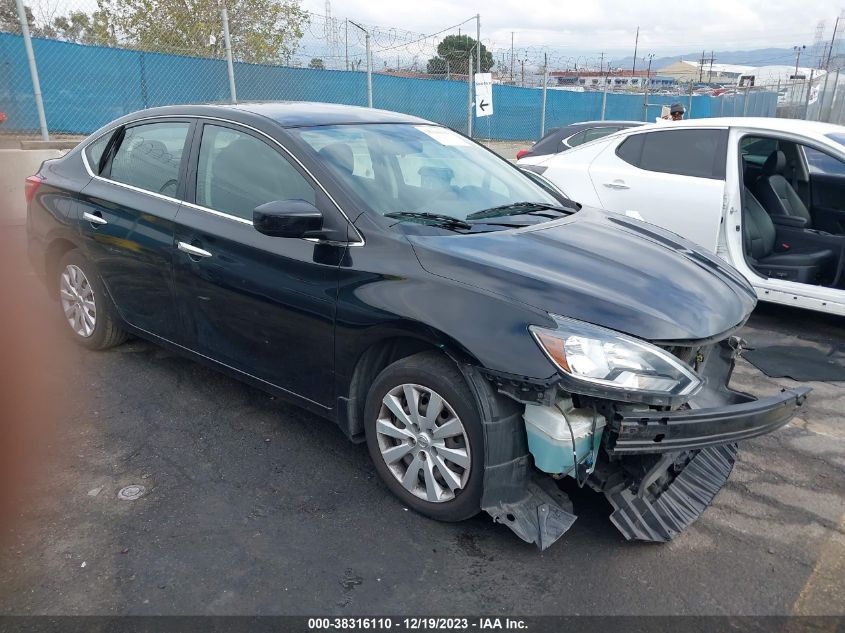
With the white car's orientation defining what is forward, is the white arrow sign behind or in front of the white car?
behind

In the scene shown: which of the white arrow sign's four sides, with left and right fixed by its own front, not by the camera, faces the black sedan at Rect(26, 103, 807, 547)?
front

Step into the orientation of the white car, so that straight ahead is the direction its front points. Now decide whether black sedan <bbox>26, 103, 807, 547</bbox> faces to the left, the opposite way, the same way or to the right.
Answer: the same way

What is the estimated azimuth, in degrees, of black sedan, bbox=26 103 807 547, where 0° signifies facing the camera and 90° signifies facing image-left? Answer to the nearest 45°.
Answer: approximately 315°

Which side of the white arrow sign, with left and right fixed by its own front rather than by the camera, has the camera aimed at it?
front

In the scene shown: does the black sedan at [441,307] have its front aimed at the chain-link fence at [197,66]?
no

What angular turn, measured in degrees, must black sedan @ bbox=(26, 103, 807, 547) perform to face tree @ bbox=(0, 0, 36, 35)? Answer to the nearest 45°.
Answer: approximately 180°

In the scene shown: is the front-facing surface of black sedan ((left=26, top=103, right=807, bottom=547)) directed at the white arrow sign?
no

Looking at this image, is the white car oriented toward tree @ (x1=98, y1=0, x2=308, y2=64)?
no

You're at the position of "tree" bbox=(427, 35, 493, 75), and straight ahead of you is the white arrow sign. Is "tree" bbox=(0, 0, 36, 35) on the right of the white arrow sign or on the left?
right

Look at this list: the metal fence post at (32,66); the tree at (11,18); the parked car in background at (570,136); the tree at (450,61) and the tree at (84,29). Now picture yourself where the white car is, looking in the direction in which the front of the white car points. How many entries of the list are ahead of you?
0

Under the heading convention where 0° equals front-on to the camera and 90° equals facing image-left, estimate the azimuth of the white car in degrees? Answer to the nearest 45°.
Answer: approximately 315°

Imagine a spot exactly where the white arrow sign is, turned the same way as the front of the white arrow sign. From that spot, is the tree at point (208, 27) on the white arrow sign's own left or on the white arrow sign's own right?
on the white arrow sign's own right

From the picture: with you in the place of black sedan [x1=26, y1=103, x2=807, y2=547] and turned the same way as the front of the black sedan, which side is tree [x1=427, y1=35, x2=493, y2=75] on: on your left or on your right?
on your left

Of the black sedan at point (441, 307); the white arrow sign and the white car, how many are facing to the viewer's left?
0

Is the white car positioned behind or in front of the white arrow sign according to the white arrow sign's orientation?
in front
